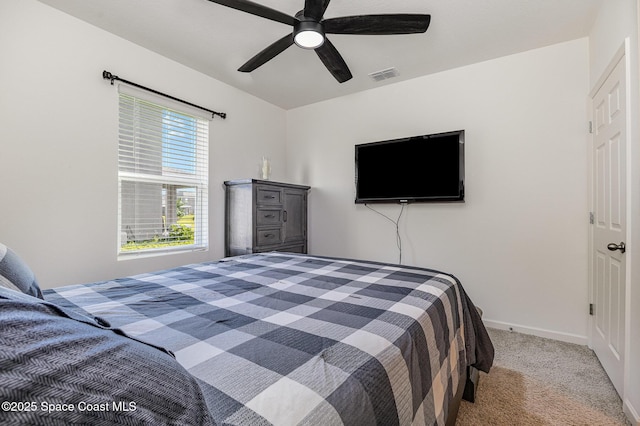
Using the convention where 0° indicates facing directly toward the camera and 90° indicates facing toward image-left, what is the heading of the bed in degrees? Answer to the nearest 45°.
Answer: approximately 225°

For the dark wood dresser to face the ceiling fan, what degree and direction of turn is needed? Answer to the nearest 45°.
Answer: approximately 45° to its right

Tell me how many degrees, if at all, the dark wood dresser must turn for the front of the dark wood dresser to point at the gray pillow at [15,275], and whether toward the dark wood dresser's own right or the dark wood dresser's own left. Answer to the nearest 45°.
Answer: approximately 45° to the dark wood dresser's own right

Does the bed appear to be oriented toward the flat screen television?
yes

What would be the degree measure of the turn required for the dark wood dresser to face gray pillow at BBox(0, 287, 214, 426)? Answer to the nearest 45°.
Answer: approximately 45° to its right

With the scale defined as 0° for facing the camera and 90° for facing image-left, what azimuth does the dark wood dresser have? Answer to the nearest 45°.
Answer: approximately 315°
